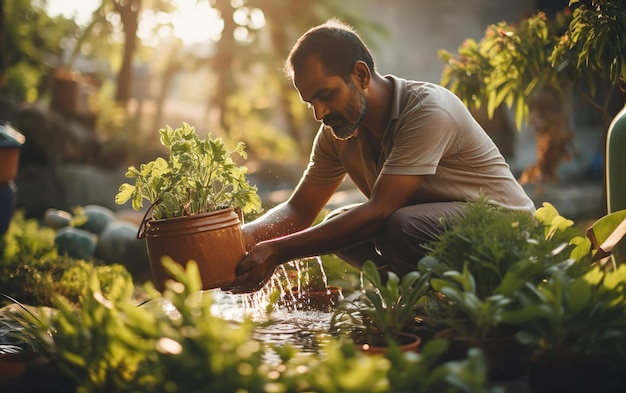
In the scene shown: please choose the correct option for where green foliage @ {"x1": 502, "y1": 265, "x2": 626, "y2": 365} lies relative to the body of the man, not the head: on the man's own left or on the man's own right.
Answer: on the man's own left

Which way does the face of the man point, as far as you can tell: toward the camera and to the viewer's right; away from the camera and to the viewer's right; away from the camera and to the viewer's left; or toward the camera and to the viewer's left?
toward the camera and to the viewer's left

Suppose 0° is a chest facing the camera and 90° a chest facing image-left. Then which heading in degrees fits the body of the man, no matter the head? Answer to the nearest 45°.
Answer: approximately 45°
